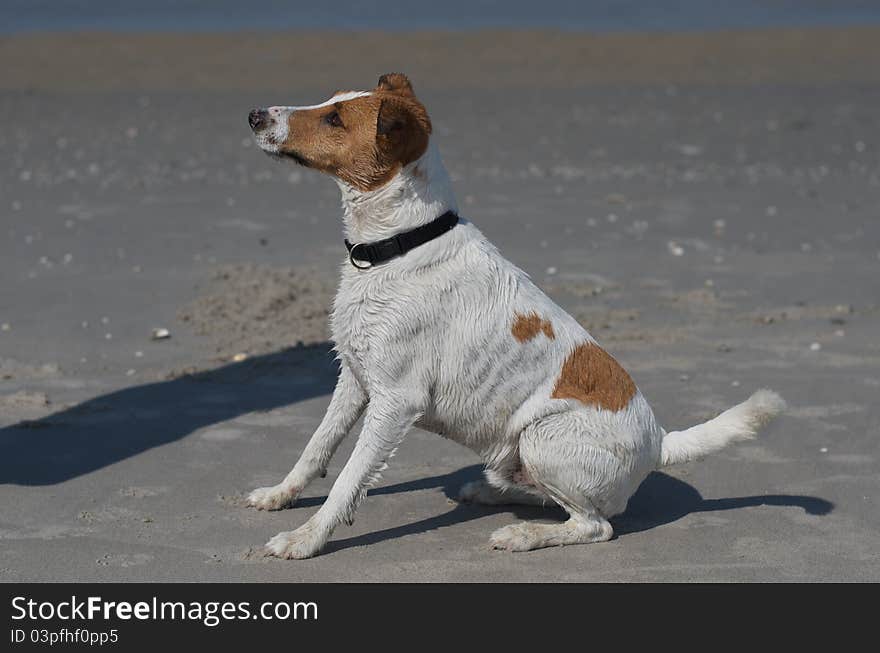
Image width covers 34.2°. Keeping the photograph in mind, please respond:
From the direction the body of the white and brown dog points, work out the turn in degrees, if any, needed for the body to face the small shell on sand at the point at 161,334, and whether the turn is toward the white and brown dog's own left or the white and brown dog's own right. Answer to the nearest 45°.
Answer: approximately 45° to the white and brown dog's own right

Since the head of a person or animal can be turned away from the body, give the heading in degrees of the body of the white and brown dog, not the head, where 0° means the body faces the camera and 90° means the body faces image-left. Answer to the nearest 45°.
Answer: approximately 90°

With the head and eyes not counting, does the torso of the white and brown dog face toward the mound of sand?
no
